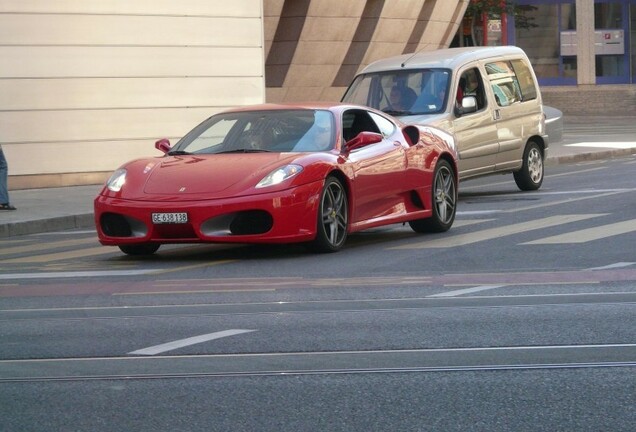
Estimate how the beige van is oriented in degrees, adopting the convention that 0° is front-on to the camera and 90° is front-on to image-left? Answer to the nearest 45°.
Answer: approximately 45°

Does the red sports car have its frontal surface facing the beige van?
no

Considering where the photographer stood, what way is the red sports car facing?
facing the viewer and to the left of the viewer

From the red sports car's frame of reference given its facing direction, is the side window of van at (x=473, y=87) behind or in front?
behind

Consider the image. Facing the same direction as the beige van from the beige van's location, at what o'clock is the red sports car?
The red sports car is roughly at 11 o'clock from the beige van.

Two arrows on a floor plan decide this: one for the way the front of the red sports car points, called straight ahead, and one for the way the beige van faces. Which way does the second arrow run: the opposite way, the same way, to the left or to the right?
the same way

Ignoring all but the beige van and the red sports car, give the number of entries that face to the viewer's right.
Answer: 0
